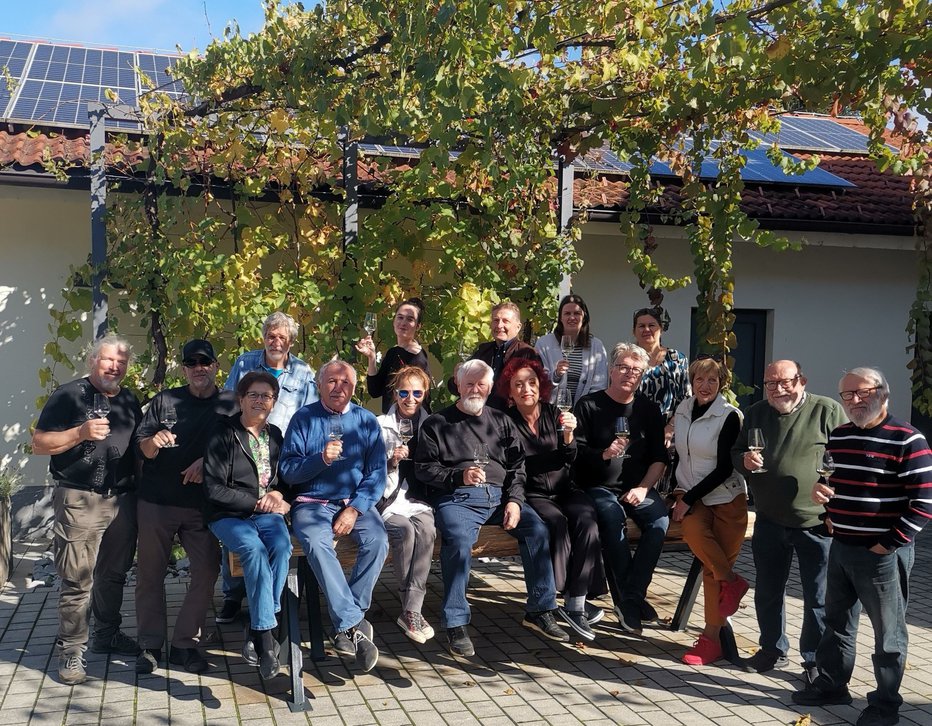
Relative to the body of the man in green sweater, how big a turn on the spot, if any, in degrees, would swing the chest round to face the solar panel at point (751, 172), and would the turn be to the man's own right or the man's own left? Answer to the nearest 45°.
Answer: approximately 135° to the man's own right

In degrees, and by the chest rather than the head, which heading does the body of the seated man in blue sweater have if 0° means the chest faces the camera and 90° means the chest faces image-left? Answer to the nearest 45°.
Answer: approximately 0°

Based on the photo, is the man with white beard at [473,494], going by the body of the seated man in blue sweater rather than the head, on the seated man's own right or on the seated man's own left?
on the seated man's own left

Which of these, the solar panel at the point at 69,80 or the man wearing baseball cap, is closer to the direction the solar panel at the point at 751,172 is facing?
the man wearing baseball cap

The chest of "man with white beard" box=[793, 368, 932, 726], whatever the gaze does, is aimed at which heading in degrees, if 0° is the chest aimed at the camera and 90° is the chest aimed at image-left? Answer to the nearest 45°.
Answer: approximately 45°

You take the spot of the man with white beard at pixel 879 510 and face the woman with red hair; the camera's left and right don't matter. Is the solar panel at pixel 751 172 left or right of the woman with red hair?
right
